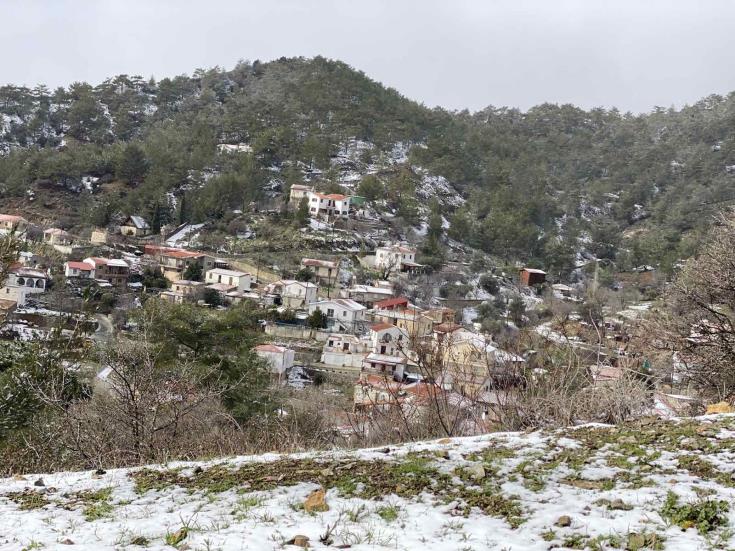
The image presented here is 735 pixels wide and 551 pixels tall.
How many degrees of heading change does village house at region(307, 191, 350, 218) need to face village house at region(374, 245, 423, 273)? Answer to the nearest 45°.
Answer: approximately 45° to its left

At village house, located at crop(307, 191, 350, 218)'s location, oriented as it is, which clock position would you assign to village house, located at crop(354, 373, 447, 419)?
village house, located at crop(354, 373, 447, 419) is roughly at 12 o'clock from village house, located at crop(307, 191, 350, 218).

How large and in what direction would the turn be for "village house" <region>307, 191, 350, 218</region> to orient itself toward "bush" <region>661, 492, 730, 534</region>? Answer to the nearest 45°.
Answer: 0° — it already faces it

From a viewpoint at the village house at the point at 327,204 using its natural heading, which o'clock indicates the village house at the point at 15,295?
the village house at the point at 15,295 is roughly at 1 o'clock from the village house at the point at 327,204.

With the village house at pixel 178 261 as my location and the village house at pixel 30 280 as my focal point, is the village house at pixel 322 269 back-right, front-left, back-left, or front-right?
back-left

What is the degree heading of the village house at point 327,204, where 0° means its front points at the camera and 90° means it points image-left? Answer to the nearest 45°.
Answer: approximately 0°

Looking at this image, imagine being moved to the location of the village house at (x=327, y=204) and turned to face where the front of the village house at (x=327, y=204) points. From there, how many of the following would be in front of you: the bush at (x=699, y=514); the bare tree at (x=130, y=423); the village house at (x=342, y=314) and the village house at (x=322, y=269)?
4

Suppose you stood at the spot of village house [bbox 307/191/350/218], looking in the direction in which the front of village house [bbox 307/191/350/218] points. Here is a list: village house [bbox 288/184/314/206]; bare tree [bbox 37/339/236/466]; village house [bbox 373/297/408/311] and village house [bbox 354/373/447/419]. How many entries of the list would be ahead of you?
3

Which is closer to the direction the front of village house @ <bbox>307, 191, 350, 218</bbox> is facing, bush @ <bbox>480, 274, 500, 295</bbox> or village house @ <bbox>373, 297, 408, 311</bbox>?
the village house

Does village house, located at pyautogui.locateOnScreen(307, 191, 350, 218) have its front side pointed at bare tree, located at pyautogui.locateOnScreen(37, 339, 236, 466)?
yes

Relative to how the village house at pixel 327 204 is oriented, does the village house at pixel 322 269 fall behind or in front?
in front

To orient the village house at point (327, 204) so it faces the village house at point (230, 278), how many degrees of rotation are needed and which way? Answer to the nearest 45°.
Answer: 0° — it already faces it

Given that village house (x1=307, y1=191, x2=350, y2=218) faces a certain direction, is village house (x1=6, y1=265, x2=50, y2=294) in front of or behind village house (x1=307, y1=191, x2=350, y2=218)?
in front

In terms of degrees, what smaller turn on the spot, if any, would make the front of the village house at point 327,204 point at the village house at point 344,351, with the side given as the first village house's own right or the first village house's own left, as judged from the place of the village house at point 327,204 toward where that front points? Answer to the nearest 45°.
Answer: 0° — it already faces it
